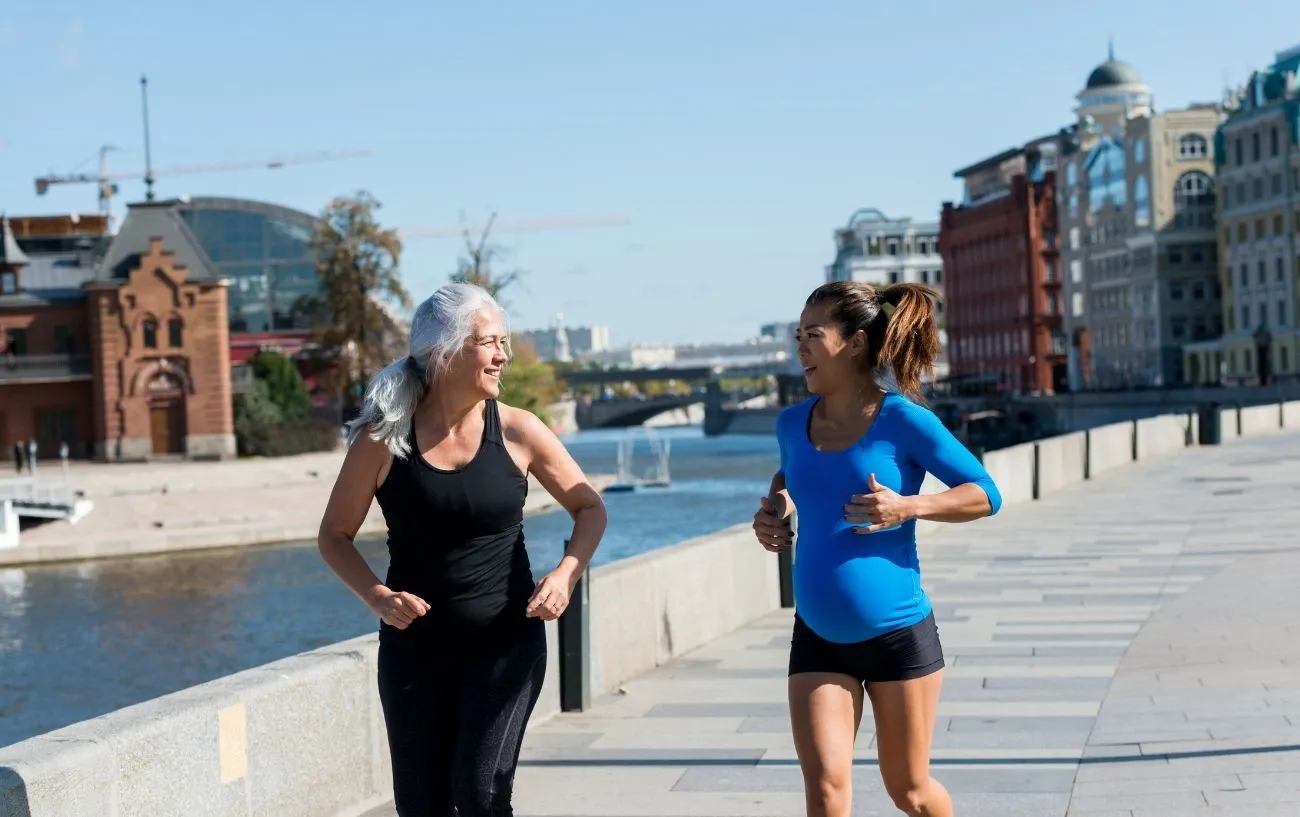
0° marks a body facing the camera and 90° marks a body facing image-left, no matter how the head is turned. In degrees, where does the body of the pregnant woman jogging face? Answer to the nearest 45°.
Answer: approximately 45°

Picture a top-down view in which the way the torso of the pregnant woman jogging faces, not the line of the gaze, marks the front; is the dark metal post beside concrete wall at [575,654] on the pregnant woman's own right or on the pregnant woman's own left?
on the pregnant woman's own right
